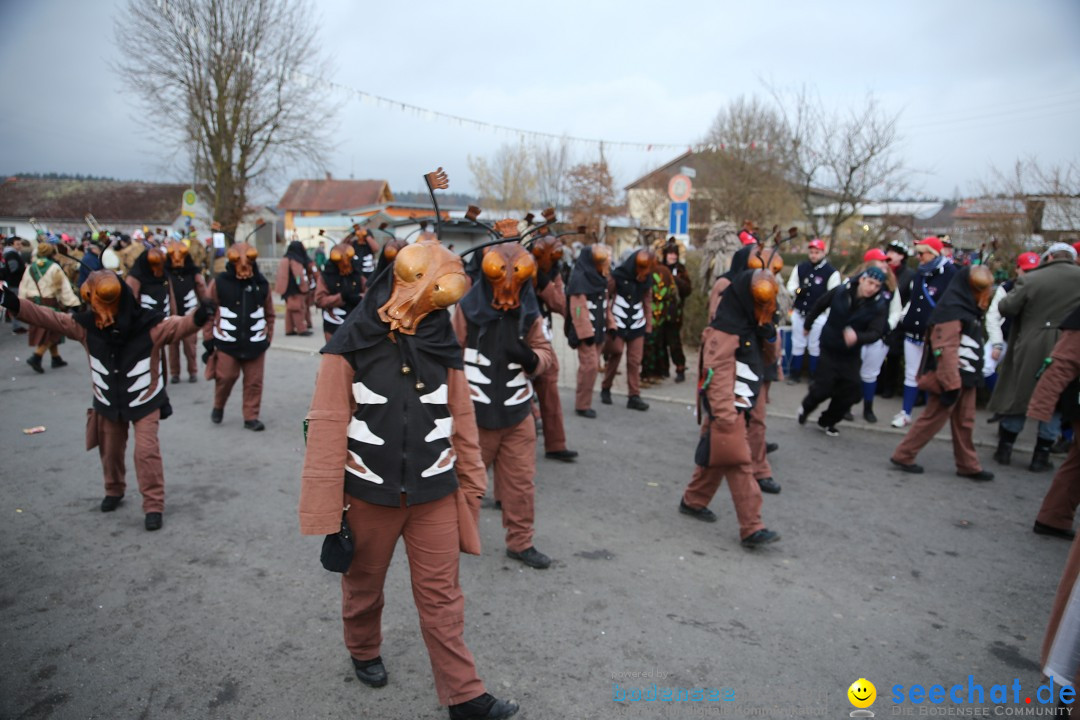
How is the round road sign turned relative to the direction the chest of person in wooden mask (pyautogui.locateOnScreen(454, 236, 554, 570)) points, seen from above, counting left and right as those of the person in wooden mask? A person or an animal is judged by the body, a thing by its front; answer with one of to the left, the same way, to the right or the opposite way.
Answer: the same way

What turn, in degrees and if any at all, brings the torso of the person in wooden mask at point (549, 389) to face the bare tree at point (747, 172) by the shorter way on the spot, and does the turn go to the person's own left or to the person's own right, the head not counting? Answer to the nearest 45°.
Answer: approximately 135° to the person's own left

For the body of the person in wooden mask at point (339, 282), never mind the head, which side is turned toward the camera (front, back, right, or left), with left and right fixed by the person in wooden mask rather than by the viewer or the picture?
front

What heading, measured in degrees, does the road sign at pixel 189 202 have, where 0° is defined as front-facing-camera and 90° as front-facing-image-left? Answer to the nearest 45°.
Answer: approximately 0°

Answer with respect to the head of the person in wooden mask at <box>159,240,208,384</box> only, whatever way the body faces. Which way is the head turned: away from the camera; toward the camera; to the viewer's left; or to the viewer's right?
toward the camera

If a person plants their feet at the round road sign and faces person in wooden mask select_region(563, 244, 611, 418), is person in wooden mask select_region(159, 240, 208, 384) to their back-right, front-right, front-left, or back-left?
front-right

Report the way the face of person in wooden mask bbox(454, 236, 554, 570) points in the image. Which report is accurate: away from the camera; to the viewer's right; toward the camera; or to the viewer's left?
toward the camera

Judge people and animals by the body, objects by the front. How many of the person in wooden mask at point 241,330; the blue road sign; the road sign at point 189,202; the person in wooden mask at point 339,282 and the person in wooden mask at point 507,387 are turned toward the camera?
5

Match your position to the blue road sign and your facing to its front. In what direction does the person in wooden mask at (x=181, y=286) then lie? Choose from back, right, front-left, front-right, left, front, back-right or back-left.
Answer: front-right

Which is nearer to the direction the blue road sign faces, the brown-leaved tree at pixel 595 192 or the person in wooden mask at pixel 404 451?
the person in wooden mask

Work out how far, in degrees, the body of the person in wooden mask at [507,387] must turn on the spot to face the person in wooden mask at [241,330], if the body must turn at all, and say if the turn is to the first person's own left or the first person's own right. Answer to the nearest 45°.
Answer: approximately 135° to the first person's own right

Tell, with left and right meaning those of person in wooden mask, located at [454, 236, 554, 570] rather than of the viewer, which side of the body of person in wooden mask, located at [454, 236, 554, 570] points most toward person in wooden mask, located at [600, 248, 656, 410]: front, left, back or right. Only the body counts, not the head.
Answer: back

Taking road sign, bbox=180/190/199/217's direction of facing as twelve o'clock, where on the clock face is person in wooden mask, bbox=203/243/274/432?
The person in wooden mask is roughly at 12 o'clock from the road sign.

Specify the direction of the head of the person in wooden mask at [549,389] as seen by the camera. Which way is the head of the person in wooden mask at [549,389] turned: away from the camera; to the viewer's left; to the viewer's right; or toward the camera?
toward the camera

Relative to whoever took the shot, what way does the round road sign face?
facing the viewer

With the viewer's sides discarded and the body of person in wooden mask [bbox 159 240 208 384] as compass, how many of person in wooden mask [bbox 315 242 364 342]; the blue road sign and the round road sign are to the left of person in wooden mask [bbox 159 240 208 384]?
3
